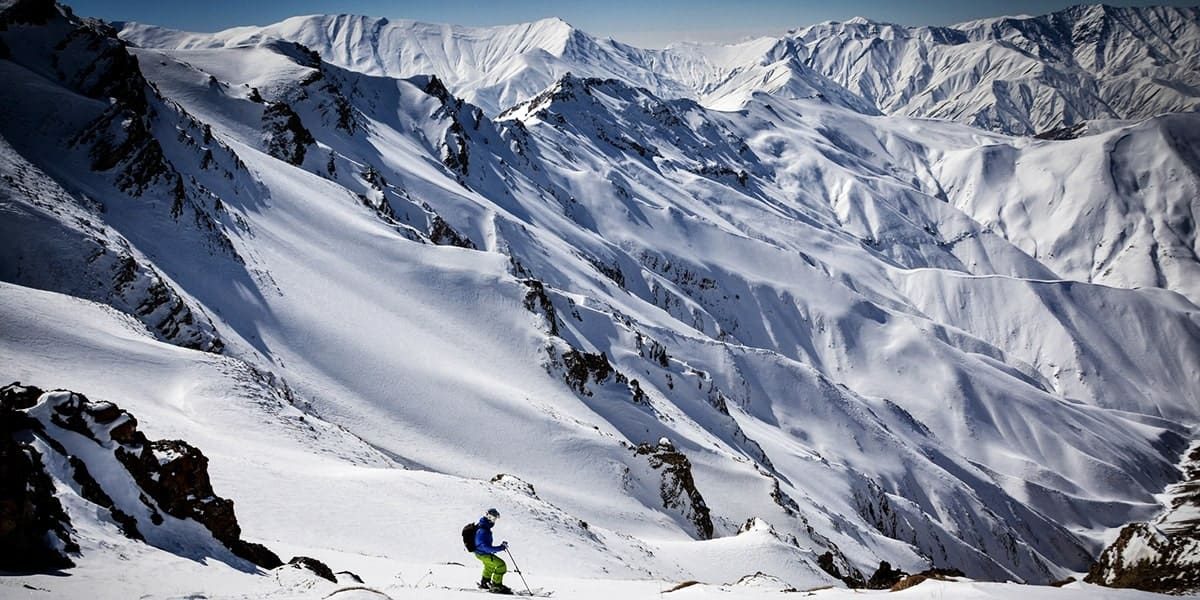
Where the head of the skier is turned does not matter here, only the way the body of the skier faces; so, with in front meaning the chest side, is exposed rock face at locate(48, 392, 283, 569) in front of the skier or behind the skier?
behind

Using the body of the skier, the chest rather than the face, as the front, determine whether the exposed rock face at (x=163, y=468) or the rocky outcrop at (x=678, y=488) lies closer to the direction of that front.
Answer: the rocky outcrop

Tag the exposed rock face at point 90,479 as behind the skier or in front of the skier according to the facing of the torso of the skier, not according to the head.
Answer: behind

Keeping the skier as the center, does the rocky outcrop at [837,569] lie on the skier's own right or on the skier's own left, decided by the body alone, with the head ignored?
on the skier's own left

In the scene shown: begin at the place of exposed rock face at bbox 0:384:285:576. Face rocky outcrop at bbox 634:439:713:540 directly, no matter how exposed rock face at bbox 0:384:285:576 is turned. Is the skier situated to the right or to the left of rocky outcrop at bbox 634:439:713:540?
right

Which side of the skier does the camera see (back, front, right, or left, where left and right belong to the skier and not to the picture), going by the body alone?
right

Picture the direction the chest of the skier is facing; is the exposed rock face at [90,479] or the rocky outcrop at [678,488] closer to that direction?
the rocky outcrop

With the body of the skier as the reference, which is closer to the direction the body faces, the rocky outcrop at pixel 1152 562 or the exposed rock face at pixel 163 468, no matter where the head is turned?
the rocky outcrop
